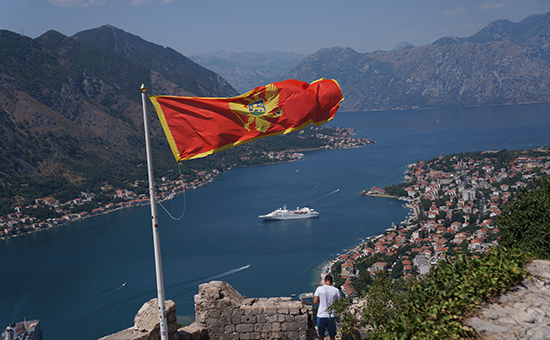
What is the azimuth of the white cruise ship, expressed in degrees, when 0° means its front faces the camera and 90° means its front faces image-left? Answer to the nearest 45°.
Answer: approximately 90°

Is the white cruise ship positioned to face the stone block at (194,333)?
no

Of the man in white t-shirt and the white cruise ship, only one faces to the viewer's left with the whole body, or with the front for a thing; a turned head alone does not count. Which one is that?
the white cruise ship

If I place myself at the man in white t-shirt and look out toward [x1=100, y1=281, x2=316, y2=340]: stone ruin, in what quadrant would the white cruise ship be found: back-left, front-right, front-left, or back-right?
front-right

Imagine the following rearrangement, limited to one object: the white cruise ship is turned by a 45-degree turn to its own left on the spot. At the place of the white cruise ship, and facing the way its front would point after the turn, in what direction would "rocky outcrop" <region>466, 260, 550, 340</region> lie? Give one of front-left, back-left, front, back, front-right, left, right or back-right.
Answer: front-left

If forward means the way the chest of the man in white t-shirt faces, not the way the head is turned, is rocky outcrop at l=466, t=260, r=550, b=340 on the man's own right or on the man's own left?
on the man's own right

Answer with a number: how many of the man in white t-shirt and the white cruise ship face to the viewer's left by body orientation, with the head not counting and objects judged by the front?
1

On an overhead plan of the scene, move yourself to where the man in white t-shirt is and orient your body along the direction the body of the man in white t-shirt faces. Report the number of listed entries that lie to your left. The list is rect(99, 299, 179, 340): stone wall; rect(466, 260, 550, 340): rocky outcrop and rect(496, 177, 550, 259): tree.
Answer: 1

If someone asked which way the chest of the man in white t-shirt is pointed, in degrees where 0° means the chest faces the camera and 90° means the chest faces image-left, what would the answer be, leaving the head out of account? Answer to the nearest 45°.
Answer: approximately 180°

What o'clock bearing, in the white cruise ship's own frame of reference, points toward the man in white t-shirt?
The man in white t-shirt is roughly at 9 o'clock from the white cruise ship.

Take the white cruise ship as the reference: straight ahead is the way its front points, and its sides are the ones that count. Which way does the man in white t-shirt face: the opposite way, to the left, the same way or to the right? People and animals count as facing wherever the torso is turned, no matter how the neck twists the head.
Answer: to the right

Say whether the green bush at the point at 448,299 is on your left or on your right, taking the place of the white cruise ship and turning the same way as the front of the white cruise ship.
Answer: on your left

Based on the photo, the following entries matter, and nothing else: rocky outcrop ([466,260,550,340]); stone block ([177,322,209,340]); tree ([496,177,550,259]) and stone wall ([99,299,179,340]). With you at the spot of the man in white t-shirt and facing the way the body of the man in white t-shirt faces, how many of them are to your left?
2

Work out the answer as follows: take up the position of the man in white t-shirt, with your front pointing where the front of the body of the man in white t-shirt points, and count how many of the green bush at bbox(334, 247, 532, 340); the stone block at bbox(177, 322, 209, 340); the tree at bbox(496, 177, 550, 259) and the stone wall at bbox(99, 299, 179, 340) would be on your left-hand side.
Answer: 2

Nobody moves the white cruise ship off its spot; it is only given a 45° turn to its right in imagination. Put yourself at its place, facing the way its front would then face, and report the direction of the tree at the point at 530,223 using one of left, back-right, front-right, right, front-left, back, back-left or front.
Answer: back-left

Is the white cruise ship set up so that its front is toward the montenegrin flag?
no
